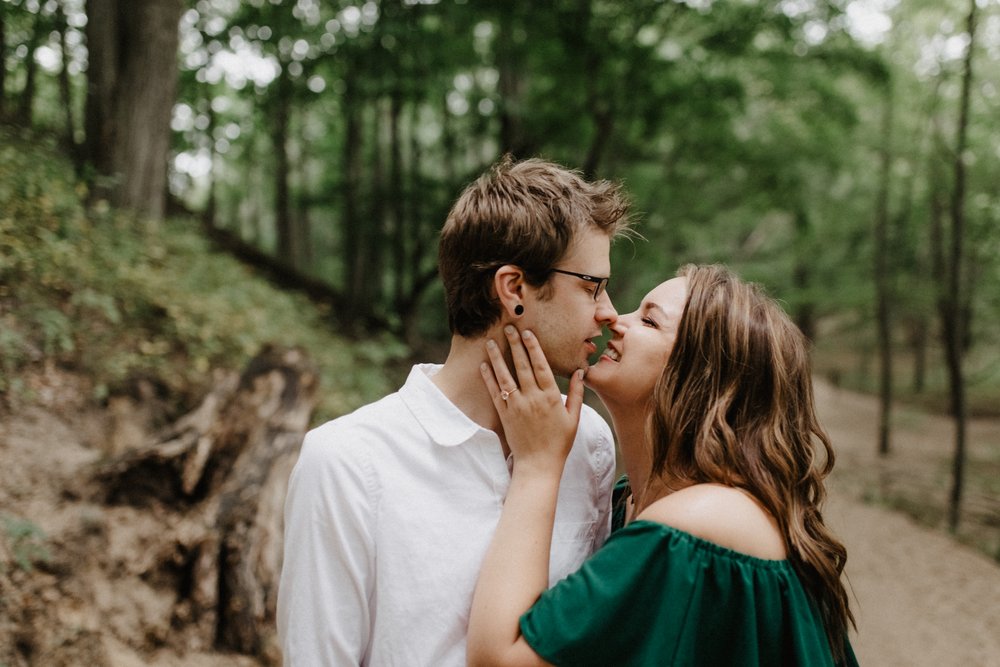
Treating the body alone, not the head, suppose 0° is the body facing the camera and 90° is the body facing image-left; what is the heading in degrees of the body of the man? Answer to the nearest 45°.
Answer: approximately 315°

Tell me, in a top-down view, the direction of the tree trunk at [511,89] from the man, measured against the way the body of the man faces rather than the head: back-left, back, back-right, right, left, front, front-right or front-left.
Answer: back-left

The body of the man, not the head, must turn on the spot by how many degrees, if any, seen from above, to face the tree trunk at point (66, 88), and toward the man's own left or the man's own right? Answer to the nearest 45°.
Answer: approximately 180°

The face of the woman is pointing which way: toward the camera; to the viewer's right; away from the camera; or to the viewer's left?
to the viewer's left

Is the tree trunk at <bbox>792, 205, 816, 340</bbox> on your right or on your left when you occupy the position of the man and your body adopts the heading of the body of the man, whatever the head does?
on your left

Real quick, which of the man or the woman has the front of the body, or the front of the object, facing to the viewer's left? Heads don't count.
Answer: the woman

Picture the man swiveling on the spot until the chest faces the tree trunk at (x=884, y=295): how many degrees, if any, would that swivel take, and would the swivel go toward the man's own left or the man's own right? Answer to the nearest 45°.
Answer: approximately 90° to the man's own left

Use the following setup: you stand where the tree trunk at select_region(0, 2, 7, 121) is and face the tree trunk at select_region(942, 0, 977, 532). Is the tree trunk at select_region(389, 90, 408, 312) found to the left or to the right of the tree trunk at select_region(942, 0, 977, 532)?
left

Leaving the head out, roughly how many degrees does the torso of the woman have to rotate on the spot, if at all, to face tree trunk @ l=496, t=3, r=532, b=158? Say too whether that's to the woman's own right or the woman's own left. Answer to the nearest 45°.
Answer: approximately 90° to the woman's own right

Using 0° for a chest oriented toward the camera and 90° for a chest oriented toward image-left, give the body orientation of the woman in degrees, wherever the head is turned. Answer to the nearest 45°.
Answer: approximately 90°

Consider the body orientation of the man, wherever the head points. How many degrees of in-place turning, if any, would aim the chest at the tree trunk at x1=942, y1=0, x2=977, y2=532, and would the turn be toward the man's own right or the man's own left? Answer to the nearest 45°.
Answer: approximately 90° to the man's own left

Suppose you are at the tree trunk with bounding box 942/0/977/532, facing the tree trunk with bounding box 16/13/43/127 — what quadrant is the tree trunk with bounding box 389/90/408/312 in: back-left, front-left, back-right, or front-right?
front-right

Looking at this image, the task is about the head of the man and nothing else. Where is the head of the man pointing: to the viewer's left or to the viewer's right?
to the viewer's right
